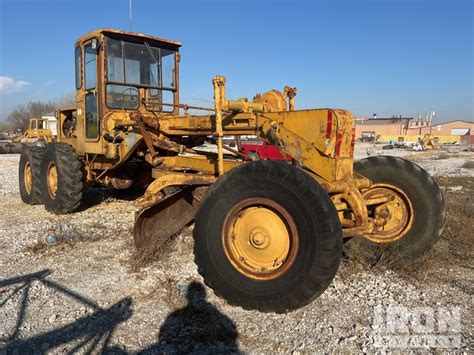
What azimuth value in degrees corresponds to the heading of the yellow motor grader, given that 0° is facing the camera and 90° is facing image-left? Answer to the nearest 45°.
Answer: approximately 315°
